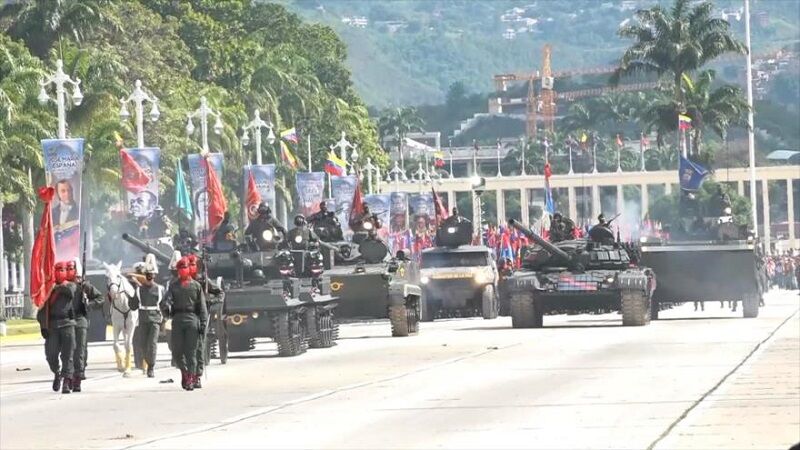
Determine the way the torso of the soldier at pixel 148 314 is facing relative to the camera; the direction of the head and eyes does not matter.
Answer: toward the camera

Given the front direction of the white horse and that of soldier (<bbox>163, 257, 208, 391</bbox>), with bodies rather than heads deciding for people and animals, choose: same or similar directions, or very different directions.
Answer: same or similar directions

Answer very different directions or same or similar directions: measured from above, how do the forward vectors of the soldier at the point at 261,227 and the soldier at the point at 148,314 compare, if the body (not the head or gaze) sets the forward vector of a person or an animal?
same or similar directions

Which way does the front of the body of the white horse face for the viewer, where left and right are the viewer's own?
facing the viewer

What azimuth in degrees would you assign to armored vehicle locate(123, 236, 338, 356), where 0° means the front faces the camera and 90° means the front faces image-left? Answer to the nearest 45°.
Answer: approximately 45°

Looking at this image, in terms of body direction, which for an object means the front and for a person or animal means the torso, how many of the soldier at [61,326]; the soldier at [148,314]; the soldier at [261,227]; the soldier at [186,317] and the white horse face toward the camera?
5

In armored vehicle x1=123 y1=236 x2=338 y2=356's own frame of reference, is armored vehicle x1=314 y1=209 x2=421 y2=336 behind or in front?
behind

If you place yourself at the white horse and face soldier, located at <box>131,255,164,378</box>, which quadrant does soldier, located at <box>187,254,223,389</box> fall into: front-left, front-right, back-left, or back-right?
front-right

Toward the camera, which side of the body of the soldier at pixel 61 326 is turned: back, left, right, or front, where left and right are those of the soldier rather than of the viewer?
front
